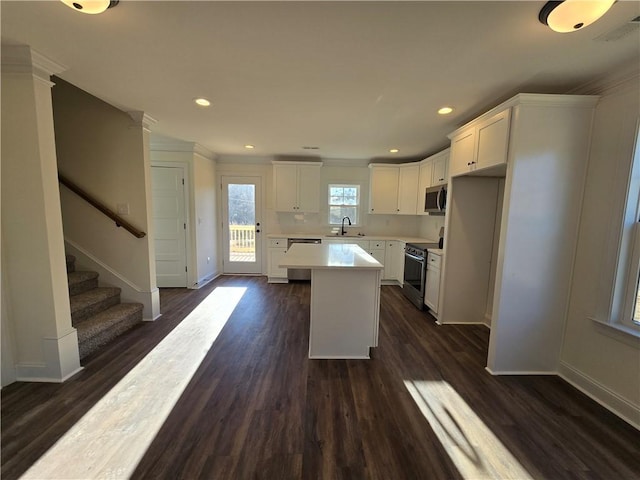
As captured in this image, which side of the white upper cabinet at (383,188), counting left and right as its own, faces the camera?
front

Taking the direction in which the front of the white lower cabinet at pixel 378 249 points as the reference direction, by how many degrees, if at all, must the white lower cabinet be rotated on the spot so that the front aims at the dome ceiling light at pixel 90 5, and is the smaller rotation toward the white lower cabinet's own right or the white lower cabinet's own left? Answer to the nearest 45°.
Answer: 0° — it already faces it

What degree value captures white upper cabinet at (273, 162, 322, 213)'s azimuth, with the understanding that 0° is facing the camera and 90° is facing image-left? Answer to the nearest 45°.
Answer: approximately 0°

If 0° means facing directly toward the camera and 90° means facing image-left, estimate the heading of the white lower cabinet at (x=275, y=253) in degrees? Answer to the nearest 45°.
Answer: approximately 0°

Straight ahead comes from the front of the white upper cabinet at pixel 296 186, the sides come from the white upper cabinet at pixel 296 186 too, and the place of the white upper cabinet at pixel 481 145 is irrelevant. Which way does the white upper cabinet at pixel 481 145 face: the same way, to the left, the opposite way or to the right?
to the right

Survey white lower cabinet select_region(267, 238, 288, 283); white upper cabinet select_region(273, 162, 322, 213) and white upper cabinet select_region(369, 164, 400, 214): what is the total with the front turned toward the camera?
3

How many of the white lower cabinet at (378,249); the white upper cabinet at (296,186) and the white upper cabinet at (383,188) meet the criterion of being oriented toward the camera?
3

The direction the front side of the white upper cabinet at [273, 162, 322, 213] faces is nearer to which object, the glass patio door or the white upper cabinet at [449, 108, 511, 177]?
the white upper cabinet

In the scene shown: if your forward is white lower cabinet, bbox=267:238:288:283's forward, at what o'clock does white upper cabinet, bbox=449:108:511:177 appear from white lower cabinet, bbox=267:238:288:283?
The white upper cabinet is roughly at 11 o'clock from the white lower cabinet.

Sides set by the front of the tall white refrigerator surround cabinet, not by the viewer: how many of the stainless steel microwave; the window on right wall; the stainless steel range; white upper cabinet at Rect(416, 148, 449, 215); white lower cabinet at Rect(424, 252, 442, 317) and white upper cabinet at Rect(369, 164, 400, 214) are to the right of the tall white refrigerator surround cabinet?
5

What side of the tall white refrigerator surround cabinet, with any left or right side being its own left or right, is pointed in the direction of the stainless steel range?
right

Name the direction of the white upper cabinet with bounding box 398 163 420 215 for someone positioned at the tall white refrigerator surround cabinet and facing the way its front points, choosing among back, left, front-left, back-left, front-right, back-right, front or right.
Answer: right

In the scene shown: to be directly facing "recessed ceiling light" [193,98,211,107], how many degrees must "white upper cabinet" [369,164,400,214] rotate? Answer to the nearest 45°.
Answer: approximately 45° to its right

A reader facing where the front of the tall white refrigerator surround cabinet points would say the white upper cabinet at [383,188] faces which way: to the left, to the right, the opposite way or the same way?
to the left

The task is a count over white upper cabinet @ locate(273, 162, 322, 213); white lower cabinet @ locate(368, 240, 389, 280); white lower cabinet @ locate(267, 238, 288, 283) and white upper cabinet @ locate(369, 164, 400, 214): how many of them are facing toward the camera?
4

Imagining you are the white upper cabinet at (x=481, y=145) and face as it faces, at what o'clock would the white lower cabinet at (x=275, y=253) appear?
The white lower cabinet is roughly at 2 o'clock from the white upper cabinet.
